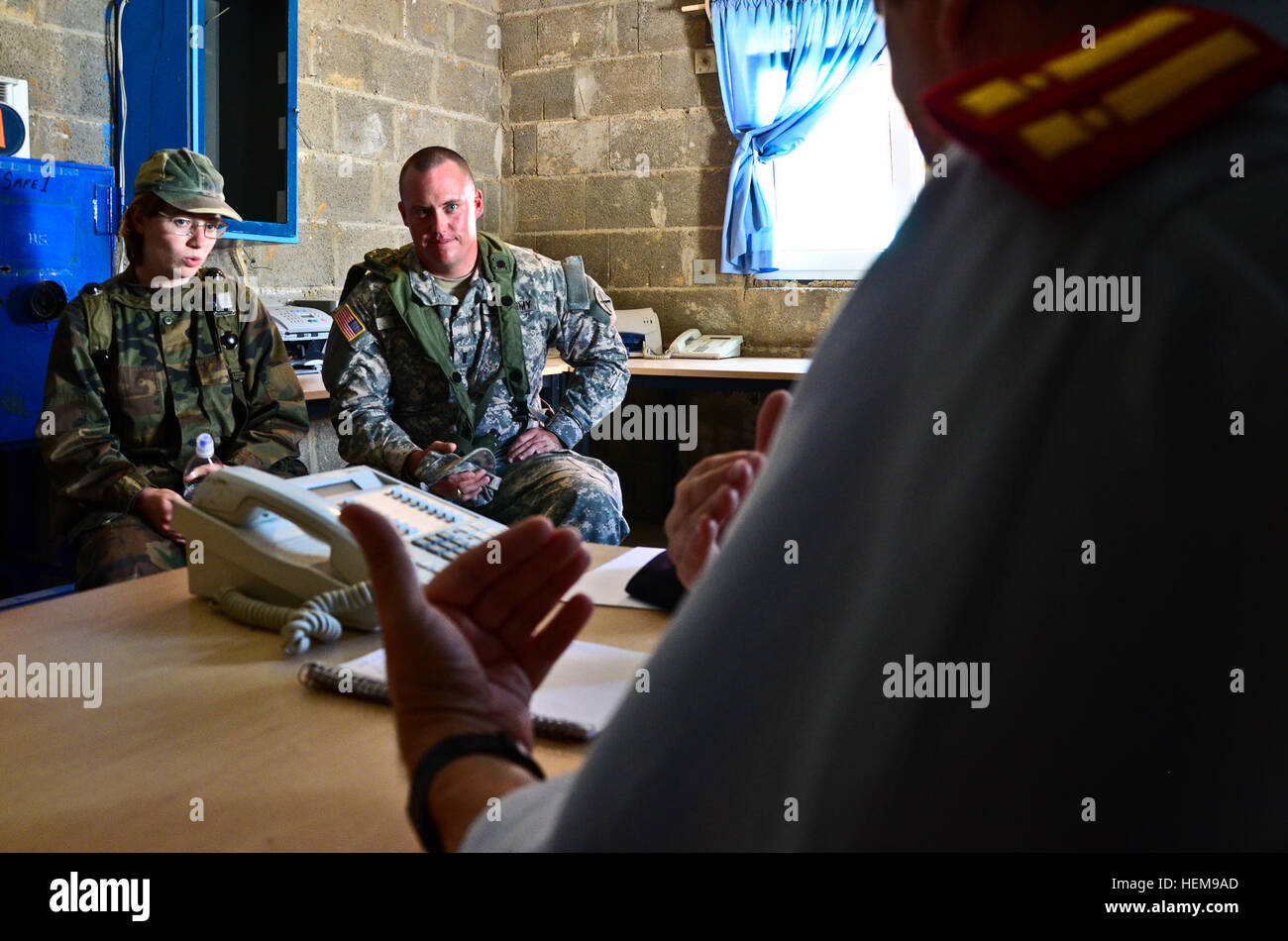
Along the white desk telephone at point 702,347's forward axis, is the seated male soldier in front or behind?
in front

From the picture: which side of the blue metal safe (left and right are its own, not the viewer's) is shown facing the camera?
front

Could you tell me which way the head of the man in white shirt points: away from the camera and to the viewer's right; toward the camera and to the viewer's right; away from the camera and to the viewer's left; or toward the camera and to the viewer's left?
away from the camera and to the viewer's left

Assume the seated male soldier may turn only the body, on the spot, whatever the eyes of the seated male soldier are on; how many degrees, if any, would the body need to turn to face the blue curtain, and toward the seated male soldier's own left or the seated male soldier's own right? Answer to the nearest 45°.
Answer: approximately 135° to the seated male soldier's own left

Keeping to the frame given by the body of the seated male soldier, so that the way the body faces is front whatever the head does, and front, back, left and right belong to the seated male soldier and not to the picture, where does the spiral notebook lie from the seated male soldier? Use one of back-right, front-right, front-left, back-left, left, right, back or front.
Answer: front

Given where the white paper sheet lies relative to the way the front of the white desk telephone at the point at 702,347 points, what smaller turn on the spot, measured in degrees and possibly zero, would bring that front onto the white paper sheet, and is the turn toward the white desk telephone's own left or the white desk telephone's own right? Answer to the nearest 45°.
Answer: approximately 45° to the white desk telephone's own left

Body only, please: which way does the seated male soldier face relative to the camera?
toward the camera

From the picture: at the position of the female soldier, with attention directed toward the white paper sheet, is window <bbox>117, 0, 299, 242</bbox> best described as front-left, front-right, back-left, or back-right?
back-left

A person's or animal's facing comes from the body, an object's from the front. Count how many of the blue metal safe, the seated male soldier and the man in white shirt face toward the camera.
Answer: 2

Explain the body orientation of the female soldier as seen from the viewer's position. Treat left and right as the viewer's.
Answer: facing the viewer and to the right of the viewer

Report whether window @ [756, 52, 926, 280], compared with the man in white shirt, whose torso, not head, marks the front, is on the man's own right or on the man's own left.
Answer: on the man's own right

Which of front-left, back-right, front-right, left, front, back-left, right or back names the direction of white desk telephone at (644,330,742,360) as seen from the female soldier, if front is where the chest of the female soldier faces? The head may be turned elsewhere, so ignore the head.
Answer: left

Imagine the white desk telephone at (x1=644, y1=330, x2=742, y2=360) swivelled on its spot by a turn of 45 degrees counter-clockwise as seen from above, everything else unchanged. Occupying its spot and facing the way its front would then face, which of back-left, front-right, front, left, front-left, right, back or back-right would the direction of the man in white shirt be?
front
